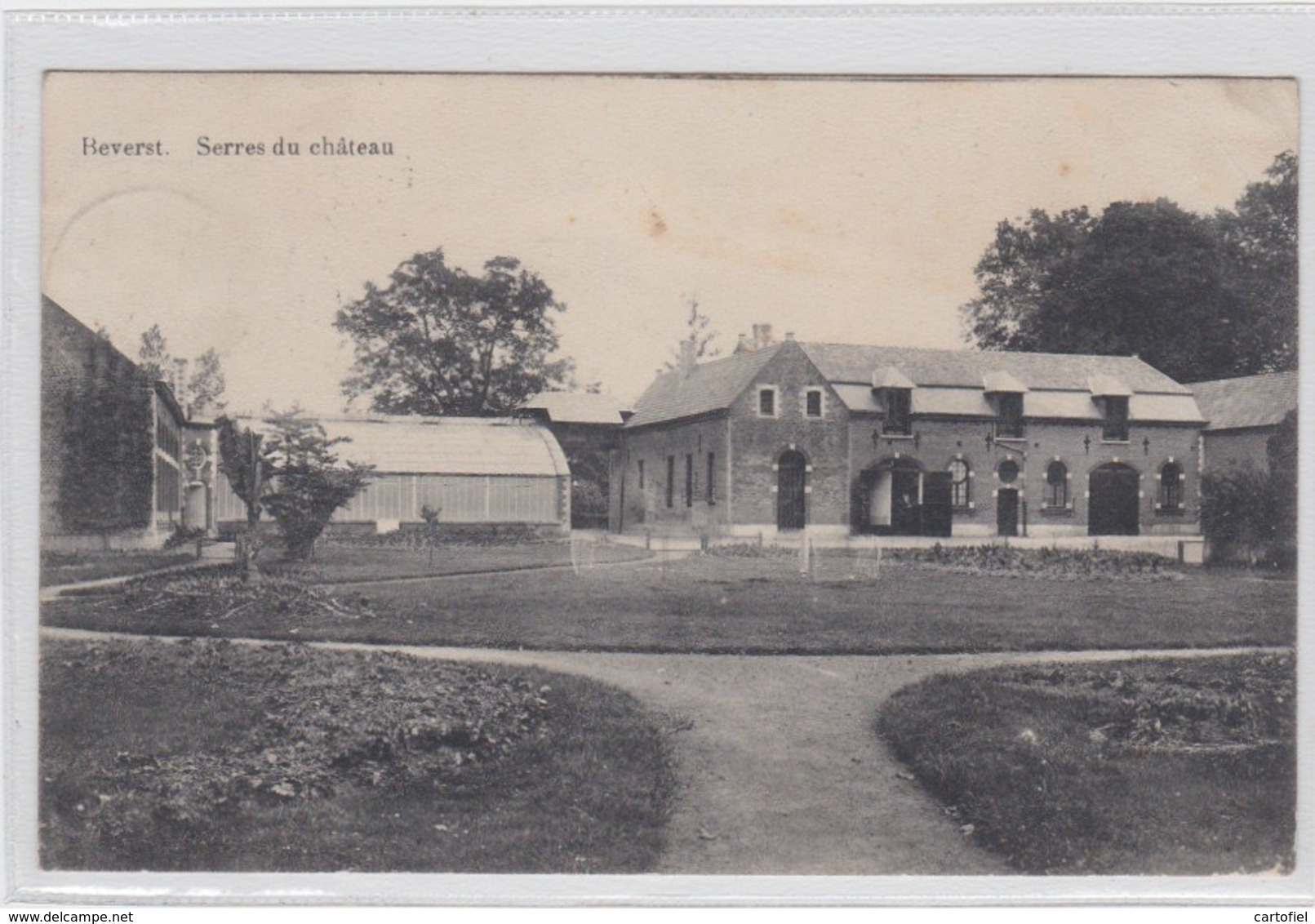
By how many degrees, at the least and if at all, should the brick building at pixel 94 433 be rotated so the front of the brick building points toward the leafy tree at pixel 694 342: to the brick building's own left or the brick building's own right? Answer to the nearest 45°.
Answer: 0° — it already faces it

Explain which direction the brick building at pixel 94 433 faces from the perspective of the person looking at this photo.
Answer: facing to the right of the viewer
